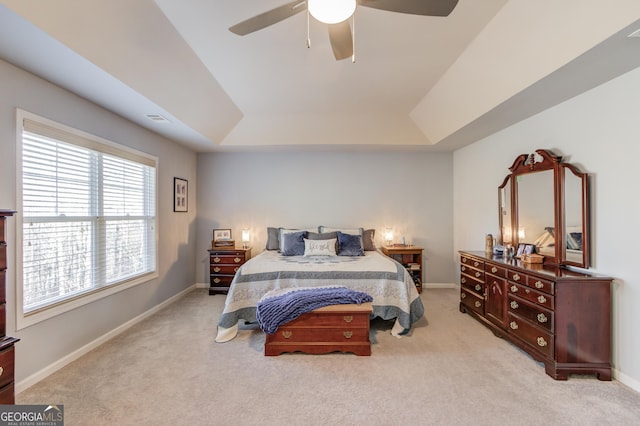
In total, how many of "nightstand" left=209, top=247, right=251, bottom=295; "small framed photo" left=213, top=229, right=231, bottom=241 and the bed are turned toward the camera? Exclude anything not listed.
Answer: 3

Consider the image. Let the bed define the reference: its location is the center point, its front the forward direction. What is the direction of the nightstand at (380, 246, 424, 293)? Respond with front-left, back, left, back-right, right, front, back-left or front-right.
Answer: back-left

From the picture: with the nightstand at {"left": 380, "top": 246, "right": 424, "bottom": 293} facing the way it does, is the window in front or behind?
in front

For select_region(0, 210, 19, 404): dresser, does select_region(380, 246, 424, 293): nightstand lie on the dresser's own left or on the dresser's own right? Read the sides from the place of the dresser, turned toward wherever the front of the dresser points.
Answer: on the dresser's own left

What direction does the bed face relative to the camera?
toward the camera

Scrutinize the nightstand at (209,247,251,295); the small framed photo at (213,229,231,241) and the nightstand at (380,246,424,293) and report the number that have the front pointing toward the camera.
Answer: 3

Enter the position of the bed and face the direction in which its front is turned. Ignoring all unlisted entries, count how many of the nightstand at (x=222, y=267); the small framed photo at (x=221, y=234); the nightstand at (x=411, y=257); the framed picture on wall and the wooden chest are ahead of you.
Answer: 1

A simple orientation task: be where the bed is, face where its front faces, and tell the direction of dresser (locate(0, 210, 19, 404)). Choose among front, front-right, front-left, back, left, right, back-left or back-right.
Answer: front-right

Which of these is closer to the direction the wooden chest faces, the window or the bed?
the window

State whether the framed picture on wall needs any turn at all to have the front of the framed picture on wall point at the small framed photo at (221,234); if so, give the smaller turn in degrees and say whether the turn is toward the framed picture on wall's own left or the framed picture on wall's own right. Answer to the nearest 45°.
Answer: approximately 45° to the framed picture on wall's own left

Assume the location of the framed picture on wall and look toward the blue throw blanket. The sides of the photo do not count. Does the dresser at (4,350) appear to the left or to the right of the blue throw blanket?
right

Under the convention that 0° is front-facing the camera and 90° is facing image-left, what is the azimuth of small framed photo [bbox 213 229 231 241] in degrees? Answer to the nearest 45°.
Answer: approximately 0°

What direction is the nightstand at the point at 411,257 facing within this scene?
toward the camera

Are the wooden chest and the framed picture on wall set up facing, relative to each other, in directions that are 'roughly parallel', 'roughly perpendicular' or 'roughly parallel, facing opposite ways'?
roughly perpendicular

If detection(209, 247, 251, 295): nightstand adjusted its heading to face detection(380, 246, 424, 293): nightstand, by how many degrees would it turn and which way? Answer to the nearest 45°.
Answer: approximately 90° to its left
